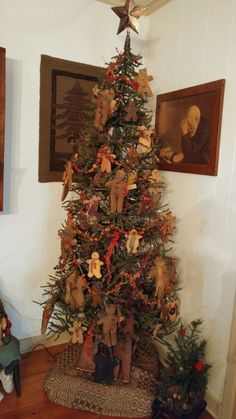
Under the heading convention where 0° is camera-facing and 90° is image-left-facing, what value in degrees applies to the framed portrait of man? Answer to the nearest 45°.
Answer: approximately 45°

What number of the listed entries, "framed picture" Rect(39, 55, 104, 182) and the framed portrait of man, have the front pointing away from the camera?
0

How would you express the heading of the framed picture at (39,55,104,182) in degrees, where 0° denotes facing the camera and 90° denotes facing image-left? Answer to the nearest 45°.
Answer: approximately 315°

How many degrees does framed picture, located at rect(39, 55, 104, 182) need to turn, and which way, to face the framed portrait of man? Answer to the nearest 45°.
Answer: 0° — it already faces it

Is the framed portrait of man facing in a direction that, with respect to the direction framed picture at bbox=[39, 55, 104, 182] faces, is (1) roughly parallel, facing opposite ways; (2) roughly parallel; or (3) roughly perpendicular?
roughly perpendicular
